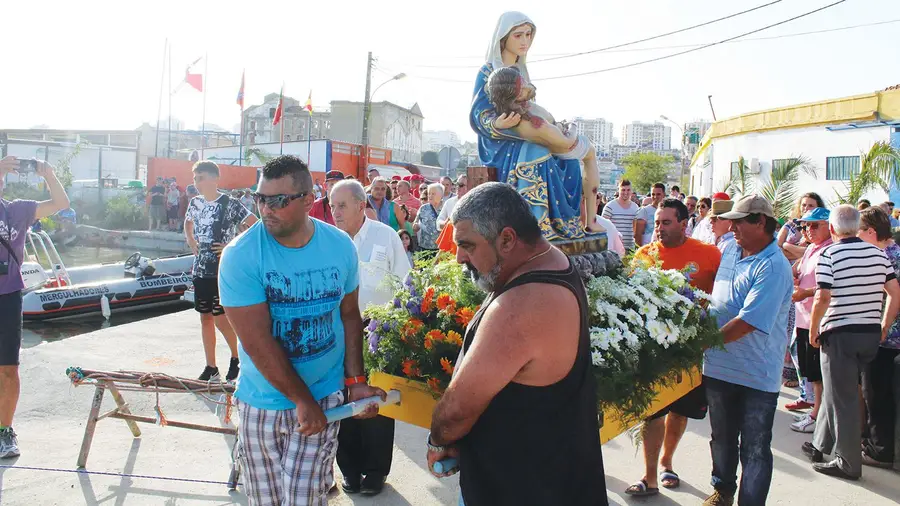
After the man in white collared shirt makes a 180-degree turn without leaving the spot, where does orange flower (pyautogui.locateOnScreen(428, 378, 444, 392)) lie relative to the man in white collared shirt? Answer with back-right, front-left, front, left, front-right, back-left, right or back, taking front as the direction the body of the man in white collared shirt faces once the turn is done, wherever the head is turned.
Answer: back-right

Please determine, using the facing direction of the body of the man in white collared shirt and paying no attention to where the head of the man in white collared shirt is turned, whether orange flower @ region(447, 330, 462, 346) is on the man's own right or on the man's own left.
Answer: on the man's own left

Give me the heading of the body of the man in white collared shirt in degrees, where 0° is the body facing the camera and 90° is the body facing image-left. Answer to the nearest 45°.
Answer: approximately 45°

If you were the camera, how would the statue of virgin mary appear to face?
facing the viewer and to the right of the viewer

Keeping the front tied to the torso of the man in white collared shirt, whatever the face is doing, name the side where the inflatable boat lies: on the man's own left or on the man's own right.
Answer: on the man's own right

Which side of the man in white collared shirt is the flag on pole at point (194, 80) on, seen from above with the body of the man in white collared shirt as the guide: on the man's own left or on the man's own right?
on the man's own right

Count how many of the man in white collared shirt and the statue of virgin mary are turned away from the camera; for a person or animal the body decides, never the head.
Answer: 0

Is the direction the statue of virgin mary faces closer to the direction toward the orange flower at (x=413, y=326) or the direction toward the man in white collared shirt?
the orange flower

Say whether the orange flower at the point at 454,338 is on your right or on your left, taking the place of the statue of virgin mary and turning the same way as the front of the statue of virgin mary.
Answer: on your right

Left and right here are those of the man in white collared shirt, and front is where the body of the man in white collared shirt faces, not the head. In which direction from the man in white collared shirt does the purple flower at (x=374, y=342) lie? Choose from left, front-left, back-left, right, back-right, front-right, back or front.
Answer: front-left
